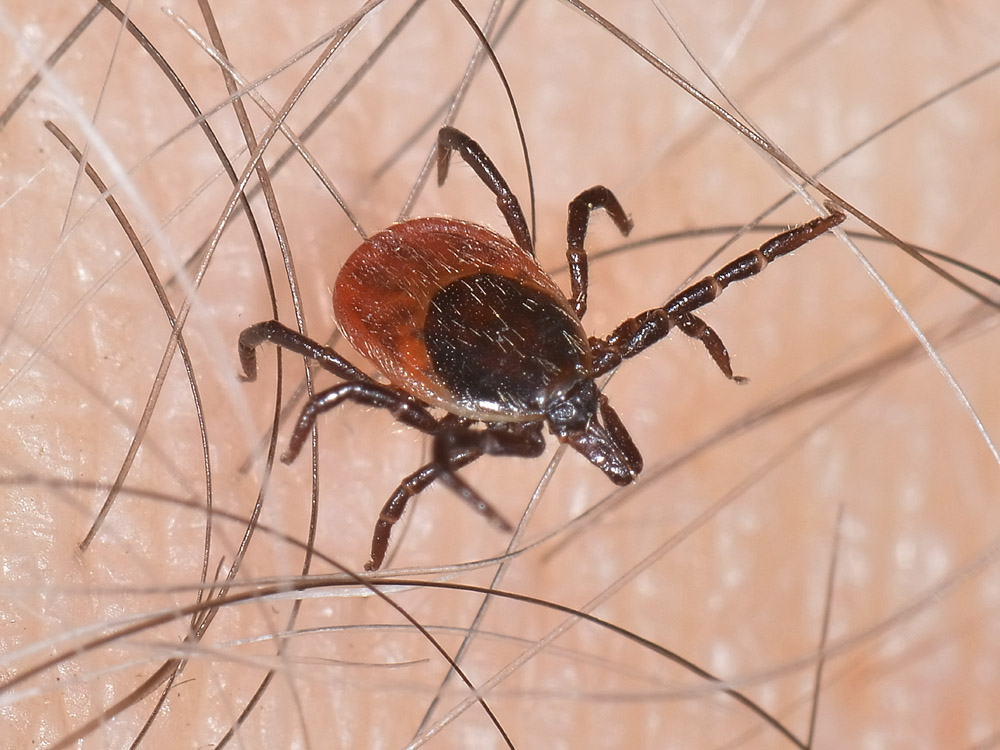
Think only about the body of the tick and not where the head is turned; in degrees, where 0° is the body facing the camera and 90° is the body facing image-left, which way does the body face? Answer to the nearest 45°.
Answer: approximately 315°
